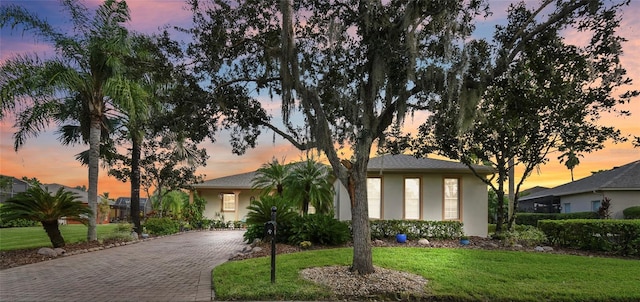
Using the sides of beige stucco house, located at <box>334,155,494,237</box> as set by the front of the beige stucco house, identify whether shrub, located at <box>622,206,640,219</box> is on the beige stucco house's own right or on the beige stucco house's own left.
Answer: on the beige stucco house's own left

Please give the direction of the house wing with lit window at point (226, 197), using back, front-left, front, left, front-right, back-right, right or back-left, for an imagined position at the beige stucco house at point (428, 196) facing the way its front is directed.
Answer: back-right

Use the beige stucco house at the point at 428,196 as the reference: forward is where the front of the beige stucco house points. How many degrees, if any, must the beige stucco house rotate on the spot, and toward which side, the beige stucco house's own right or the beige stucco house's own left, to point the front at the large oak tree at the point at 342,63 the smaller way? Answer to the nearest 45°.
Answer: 0° — it already faces it

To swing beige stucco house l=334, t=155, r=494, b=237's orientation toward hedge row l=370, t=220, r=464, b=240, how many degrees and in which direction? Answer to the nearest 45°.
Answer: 0° — it already faces it

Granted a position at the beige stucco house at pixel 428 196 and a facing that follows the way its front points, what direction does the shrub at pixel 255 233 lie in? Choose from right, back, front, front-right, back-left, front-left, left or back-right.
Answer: front-right

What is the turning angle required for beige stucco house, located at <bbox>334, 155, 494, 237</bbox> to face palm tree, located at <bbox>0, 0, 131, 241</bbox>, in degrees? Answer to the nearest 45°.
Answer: approximately 90° to its right

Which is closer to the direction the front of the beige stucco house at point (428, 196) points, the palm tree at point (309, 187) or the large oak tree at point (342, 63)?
the large oak tree

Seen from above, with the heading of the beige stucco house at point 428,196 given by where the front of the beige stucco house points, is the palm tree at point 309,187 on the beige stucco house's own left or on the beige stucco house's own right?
on the beige stucco house's own right

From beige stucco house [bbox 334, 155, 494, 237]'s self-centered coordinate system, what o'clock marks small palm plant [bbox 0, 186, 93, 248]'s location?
The small palm plant is roughly at 2 o'clock from the beige stucco house.

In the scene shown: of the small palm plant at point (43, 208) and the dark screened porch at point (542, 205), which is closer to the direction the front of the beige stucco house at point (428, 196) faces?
the small palm plant
